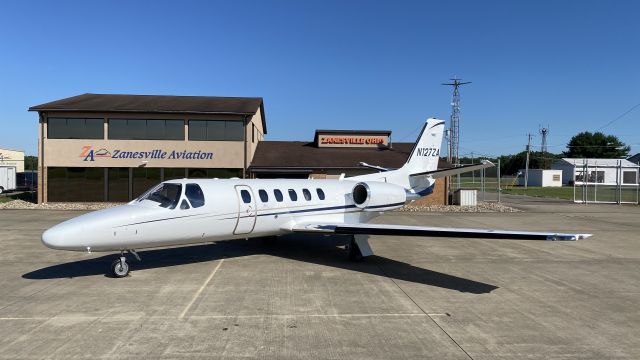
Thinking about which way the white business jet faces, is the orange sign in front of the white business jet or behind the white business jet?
behind

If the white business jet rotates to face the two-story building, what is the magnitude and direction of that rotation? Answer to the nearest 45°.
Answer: approximately 90° to its right

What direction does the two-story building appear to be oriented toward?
toward the camera

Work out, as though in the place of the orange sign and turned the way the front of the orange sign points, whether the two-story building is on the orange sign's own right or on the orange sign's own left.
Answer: on the orange sign's own right

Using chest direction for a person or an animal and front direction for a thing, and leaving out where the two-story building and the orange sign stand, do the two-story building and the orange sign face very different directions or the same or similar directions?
same or similar directions

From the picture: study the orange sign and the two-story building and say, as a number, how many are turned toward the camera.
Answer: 2

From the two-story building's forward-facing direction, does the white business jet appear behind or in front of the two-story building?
in front

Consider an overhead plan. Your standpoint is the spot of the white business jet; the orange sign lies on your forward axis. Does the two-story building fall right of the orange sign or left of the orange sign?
left

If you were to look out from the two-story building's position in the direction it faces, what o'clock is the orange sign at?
The orange sign is roughly at 9 o'clock from the two-story building.

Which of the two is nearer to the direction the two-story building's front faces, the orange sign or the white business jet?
the white business jet

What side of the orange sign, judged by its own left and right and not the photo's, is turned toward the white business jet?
front

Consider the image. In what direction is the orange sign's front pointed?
toward the camera
